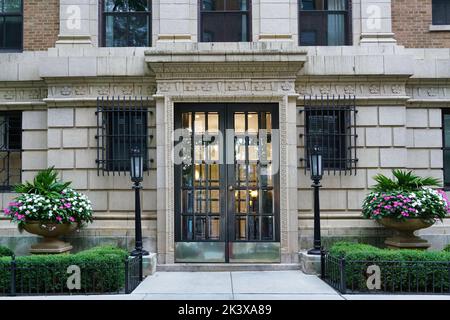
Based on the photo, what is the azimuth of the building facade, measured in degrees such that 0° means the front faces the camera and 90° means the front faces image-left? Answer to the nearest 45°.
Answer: approximately 0°

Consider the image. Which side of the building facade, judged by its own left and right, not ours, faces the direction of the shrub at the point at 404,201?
left

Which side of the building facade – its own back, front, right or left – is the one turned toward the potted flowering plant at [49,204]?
right

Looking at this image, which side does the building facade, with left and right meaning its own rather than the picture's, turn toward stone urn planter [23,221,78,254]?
right

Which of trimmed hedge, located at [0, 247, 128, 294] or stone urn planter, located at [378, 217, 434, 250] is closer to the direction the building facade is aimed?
the trimmed hedge

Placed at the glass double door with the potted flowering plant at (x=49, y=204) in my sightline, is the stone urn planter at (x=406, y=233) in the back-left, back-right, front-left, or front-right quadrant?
back-left

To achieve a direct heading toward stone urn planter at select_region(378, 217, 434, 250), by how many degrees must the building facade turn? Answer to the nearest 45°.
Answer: approximately 90° to its left

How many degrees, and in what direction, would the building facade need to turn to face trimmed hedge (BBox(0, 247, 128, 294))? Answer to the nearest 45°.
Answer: approximately 45° to its right

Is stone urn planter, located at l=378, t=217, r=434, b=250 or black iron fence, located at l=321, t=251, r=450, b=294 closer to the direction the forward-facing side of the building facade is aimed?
the black iron fence
